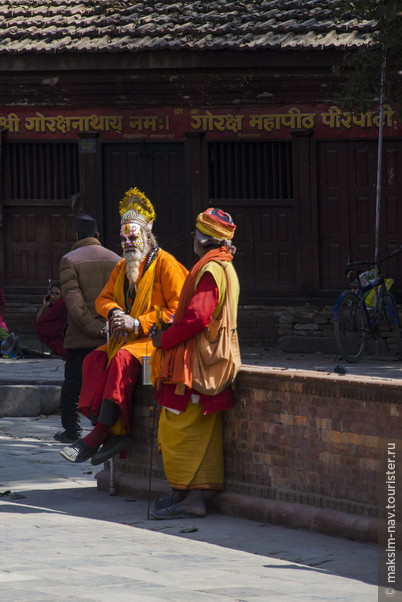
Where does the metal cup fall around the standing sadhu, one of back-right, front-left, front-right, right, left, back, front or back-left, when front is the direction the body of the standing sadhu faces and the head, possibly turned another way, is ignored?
front-right

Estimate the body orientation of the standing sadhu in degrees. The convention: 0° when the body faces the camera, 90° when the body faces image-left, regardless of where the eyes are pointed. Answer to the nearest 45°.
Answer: approximately 90°

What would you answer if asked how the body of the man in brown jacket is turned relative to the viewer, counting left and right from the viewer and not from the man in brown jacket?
facing away from the viewer and to the left of the viewer

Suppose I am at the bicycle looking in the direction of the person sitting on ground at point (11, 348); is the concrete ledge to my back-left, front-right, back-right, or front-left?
front-left

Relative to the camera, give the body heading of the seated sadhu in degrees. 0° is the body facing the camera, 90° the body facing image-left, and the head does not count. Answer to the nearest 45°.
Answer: approximately 45°

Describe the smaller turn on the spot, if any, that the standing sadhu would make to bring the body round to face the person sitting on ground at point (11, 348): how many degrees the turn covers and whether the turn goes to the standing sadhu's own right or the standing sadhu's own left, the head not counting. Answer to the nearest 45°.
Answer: approximately 90° to the standing sadhu's own right

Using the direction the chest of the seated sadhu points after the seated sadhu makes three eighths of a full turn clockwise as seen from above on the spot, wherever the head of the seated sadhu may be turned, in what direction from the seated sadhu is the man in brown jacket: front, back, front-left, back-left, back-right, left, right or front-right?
front

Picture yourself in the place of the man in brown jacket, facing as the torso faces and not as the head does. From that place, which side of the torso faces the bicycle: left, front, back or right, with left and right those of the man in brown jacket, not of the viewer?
right

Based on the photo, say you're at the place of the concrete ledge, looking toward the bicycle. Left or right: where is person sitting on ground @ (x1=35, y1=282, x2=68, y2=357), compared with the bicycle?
left

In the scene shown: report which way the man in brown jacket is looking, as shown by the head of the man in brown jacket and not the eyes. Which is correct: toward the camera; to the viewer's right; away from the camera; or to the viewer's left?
away from the camera
